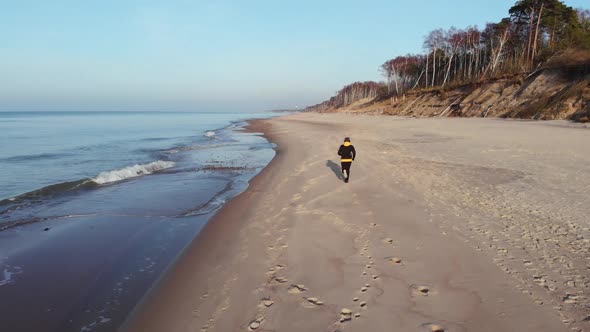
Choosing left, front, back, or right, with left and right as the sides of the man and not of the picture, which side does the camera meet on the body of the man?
back

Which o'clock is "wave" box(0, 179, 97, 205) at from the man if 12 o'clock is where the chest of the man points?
The wave is roughly at 9 o'clock from the man.
